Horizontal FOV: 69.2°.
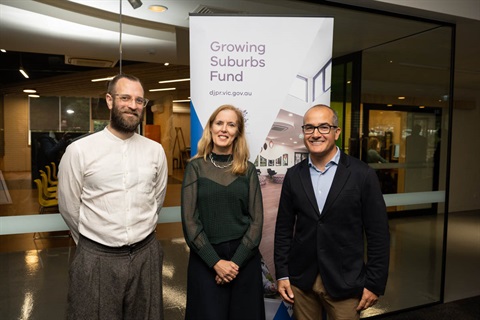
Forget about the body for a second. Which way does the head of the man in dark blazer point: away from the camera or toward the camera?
toward the camera

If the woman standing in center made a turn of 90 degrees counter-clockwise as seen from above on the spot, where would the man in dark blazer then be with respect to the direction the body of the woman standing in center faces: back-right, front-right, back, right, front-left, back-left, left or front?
front

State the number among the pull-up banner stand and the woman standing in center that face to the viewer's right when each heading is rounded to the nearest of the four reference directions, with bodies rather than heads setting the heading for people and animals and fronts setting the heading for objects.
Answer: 0

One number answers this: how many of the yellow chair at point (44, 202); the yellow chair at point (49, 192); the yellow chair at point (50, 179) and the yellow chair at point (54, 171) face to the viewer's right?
4

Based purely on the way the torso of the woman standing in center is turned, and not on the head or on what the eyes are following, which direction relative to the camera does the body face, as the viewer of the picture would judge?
toward the camera

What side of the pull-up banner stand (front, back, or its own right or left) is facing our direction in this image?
front

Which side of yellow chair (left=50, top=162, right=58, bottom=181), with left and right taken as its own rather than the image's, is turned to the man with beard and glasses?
right

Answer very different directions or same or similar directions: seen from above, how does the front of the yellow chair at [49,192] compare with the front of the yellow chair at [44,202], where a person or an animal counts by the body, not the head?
same or similar directions

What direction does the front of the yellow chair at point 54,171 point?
to the viewer's right

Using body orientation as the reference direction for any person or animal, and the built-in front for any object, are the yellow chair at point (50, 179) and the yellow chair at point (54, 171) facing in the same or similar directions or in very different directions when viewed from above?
same or similar directions

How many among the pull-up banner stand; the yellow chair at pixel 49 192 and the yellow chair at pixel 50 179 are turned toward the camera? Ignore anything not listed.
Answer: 1

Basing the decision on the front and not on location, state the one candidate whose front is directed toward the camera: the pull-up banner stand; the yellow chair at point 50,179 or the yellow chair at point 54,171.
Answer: the pull-up banner stand
